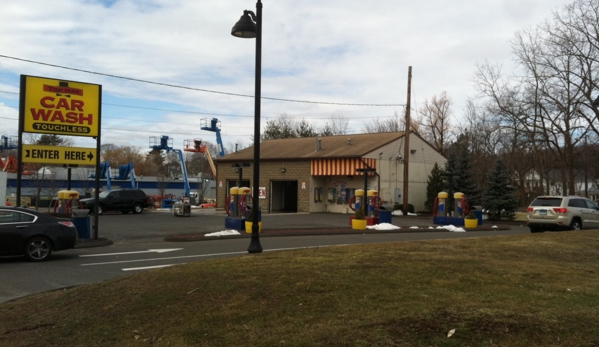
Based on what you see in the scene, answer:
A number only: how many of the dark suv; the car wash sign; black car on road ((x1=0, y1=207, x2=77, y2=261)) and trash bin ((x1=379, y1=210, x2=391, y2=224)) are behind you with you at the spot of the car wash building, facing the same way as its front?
0

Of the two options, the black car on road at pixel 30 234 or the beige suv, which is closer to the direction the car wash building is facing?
the black car on road

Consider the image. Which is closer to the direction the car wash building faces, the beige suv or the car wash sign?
the car wash sign

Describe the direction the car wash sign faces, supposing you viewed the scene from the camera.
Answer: facing the viewer and to the right of the viewer

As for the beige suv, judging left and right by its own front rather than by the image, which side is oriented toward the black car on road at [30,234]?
back

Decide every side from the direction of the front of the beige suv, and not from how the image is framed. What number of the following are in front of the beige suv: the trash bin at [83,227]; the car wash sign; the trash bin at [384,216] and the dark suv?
0

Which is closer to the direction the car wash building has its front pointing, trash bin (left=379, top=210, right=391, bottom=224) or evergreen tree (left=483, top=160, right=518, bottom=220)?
the trash bin

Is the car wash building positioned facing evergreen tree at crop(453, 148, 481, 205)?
no

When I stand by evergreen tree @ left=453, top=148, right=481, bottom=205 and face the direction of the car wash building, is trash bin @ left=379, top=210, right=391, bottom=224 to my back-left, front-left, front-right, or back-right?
front-left

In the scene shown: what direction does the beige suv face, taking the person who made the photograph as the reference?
facing away from the viewer and to the right of the viewer

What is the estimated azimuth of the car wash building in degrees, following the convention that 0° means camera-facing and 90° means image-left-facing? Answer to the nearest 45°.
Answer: approximately 45°

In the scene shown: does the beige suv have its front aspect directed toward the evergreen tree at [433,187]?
no

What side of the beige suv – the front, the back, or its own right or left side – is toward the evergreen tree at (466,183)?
left

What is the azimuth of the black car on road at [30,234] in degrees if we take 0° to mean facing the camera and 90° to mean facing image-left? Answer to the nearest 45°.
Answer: approximately 90°

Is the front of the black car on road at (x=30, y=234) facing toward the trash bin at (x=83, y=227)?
no

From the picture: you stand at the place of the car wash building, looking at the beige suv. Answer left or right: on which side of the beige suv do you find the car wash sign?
right

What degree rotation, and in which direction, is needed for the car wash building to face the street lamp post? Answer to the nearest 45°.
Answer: approximately 45° to its left
